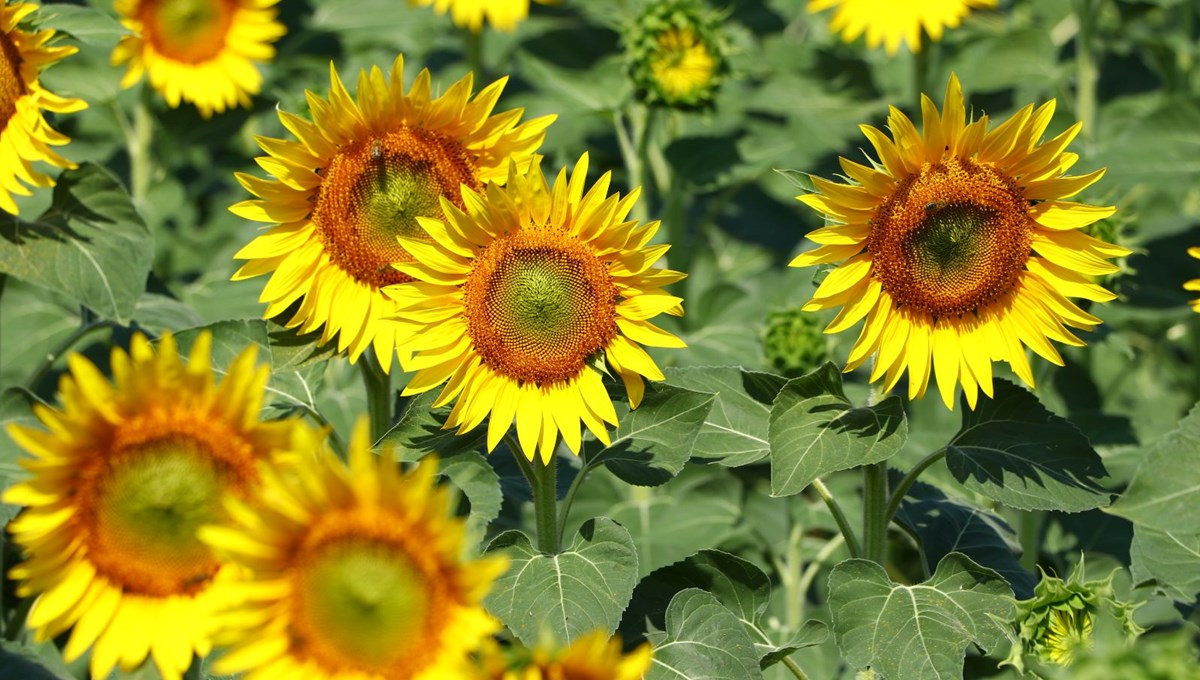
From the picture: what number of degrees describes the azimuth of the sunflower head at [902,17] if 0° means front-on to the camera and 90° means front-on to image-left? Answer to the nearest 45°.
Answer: approximately 0°

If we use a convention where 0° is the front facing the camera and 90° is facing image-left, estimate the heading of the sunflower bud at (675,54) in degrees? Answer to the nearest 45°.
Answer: approximately 0°

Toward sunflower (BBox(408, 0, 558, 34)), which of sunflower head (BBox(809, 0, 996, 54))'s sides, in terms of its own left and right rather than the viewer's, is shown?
right
